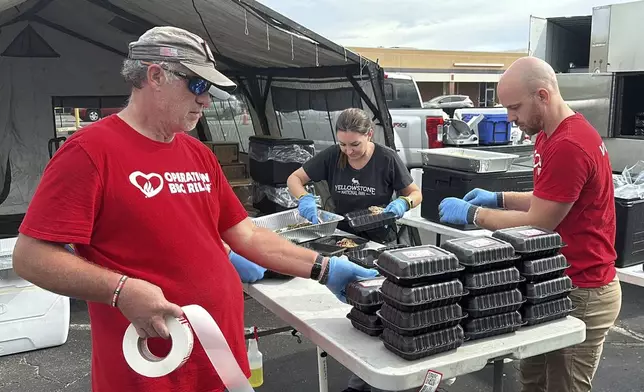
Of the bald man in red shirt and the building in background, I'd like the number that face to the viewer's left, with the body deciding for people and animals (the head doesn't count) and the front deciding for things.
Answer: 1

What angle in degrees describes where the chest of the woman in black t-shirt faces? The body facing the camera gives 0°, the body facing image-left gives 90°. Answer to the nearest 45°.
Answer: approximately 0°

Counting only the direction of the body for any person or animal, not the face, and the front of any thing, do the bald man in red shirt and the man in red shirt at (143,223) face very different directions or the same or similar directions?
very different directions

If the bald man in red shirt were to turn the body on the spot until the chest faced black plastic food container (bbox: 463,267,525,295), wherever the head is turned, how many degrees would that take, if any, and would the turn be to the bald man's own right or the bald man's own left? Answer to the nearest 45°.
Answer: approximately 45° to the bald man's own left

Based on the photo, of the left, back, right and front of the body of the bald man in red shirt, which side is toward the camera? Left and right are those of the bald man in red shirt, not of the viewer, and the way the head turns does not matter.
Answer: left

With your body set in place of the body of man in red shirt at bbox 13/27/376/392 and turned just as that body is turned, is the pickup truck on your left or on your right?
on your left

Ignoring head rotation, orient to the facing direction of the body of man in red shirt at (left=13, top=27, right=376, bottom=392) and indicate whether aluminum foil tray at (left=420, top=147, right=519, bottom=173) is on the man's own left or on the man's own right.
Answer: on the man's own left

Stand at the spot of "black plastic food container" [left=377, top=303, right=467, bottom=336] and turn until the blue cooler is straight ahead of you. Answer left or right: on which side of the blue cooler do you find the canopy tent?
left
